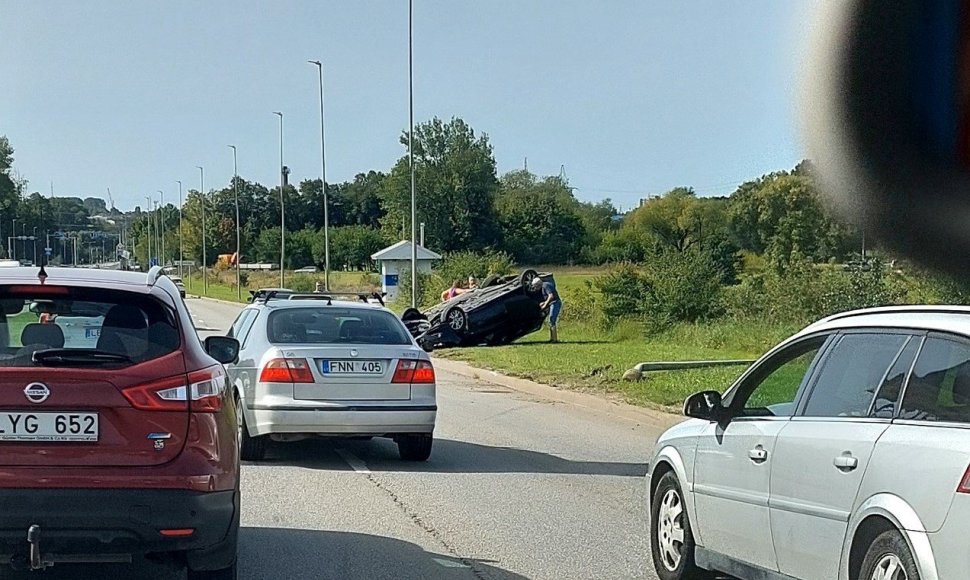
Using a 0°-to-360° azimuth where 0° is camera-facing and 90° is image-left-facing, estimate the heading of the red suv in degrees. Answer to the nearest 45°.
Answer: approximately 180°

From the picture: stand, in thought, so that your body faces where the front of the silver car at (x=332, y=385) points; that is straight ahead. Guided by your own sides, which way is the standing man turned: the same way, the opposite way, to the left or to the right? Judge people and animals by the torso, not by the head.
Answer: to the left

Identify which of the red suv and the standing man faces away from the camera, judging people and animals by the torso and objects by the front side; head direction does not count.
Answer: the red suv

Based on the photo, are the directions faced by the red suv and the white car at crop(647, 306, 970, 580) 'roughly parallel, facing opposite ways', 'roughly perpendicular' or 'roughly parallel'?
roughly parallel

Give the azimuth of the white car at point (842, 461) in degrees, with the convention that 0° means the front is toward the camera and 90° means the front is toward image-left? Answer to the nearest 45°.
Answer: approximately 135°

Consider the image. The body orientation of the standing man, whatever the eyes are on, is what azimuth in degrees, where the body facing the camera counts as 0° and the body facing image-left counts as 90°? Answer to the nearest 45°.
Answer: approximately 90°

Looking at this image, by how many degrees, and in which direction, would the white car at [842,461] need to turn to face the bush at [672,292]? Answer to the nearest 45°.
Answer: approximately 45° to its right

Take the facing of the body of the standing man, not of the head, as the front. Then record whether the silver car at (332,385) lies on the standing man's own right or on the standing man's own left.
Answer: on the standing man's own left

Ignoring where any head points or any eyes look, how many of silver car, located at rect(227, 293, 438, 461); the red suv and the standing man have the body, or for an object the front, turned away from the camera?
2

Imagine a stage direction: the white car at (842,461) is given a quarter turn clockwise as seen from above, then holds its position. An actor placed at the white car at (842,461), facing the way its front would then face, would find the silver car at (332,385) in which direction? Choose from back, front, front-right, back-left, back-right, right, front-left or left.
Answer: left

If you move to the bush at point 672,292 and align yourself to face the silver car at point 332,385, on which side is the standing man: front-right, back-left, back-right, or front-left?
front-right

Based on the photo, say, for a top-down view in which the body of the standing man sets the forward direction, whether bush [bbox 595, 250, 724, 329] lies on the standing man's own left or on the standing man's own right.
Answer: on the standing man's own right

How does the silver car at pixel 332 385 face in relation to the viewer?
away from the camera

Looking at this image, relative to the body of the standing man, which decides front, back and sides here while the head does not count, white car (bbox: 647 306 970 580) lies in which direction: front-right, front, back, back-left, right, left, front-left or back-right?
left
